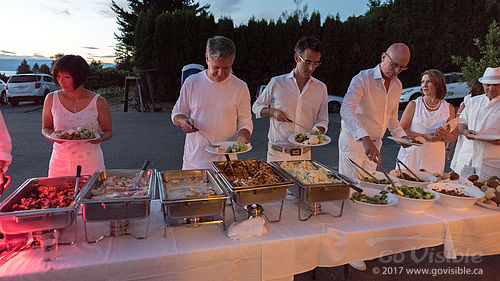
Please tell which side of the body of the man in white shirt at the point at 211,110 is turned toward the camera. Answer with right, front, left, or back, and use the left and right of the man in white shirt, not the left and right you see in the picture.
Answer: front

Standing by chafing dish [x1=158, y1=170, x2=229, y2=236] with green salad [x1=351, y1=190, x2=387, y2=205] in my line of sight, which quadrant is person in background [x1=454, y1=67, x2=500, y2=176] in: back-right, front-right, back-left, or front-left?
front-left

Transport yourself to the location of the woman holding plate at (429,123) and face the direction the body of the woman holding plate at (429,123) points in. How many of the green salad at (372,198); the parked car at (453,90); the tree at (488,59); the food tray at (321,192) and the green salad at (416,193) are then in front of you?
3

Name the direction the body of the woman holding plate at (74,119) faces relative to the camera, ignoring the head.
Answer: toward the camera

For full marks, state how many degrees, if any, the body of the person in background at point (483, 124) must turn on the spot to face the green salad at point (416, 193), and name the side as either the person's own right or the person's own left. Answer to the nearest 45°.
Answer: approximately 45° to the person's own left

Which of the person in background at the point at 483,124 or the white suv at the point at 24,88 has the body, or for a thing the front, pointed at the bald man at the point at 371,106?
the person in background

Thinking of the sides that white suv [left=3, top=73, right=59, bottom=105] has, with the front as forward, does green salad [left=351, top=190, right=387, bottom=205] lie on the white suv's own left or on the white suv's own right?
on the white suv's own right

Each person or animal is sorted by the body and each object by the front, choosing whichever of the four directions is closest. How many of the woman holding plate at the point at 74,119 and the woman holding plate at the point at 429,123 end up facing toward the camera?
2

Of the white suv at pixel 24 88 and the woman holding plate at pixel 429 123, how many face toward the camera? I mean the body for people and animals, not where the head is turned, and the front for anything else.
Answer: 1
